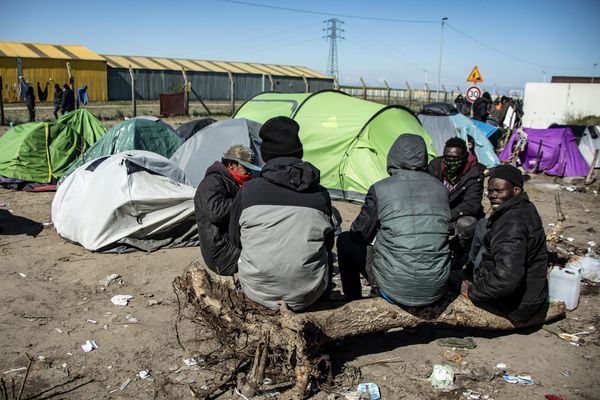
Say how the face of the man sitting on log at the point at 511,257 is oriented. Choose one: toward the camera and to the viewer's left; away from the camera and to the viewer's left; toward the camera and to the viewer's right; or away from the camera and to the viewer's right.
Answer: toward the camera and to the viewer's left

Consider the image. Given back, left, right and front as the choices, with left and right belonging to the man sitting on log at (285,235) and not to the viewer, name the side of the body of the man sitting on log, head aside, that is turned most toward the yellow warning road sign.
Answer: front

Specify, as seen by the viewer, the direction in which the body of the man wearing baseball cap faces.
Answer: to the viewer's right

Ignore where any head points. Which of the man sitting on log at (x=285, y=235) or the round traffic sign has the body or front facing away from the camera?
the man sitting on log

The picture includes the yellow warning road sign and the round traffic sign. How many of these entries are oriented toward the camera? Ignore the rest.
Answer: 2

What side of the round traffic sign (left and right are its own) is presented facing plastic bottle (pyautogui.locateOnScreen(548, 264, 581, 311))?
front

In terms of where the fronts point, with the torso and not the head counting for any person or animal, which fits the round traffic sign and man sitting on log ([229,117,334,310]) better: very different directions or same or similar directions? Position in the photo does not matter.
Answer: very different directions

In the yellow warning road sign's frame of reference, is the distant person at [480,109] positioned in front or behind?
in front

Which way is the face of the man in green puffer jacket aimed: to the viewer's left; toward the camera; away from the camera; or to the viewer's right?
away from the camera

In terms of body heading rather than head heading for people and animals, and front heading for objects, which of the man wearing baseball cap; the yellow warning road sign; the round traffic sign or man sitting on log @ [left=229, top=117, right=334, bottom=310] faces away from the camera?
the man sitting on log

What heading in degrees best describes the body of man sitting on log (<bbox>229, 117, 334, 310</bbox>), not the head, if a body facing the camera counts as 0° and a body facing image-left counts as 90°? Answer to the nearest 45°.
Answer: approximately 180°
